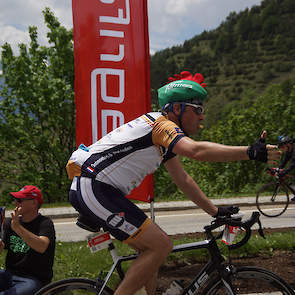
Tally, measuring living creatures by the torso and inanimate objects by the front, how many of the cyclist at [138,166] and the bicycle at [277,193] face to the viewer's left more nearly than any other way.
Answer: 1

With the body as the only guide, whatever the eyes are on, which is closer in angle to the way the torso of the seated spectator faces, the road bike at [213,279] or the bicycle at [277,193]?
the road bike

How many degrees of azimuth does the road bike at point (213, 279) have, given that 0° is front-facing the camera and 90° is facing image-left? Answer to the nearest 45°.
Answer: approximately 270°

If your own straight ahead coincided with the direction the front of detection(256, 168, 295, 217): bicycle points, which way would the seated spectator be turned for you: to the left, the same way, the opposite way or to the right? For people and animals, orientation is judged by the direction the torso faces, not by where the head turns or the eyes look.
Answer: to the left

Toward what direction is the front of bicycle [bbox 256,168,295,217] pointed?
to the viewer's left

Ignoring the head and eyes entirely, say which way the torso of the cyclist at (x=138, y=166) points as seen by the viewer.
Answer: to the viewer's right

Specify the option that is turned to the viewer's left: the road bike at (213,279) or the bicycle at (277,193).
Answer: the bicycle

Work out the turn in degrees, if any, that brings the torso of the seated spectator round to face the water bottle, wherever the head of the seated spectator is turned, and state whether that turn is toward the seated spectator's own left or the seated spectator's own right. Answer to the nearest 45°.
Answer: approximately 90° to the seated spectator's own left

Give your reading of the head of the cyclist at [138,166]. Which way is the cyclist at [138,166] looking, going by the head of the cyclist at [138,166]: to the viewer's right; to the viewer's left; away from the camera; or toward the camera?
to the viewer's right

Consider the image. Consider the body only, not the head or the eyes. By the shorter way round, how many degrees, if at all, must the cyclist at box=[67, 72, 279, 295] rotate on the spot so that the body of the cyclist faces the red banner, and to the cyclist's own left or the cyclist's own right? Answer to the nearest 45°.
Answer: approximately 90° to the cyclist's own left

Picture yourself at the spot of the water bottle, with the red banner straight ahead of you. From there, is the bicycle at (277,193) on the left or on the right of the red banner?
right

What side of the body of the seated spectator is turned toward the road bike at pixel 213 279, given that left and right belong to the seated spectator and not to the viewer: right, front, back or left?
left
